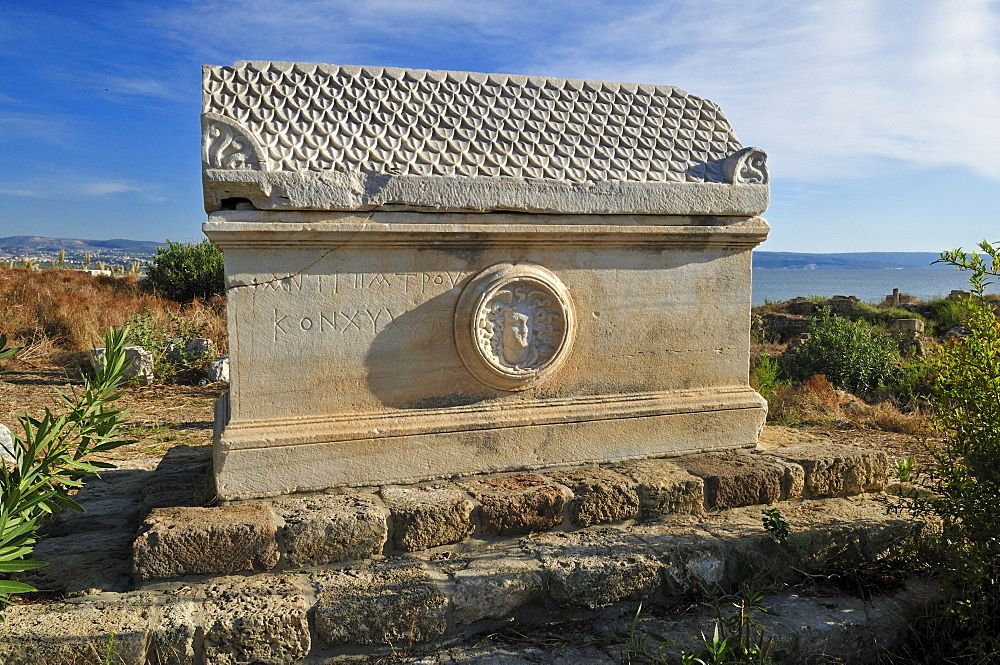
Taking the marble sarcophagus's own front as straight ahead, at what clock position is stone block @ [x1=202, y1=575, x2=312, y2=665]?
The stone block is roughly at 1 o'clock from the marble sarcophagus.

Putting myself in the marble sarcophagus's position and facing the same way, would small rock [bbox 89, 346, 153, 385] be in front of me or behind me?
behind

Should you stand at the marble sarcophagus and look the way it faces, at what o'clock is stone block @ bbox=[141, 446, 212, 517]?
The stone block is roughly at 3 o'clock from the marble sarcophagus.

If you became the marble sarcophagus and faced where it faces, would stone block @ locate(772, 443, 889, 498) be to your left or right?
on your left

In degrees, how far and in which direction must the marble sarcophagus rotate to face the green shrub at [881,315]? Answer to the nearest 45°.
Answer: approximately 135° to its left

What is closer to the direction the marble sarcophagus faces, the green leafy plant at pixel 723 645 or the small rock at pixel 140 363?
the green leafy plant

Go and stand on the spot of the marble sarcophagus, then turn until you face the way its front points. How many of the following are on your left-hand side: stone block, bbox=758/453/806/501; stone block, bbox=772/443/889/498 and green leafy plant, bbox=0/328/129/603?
2

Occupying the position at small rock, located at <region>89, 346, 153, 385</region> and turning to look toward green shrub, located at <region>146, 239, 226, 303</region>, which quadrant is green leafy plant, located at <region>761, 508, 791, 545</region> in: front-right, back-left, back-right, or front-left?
back-right

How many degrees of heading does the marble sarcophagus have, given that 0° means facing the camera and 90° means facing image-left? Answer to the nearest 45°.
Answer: approximately 0°
